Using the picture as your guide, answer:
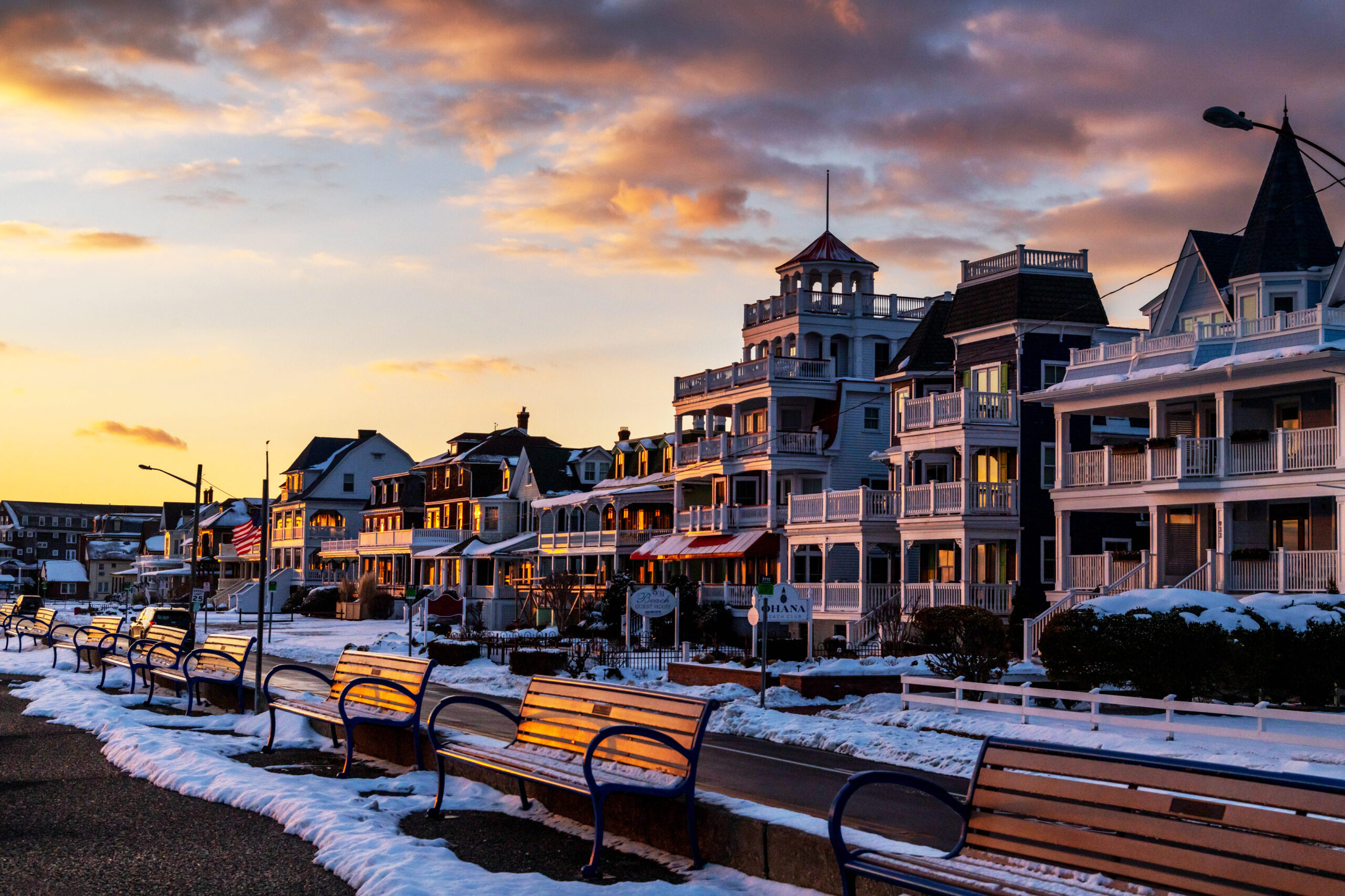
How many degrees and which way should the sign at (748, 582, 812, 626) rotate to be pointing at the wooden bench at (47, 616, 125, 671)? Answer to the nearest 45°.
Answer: approximately 90° to its right

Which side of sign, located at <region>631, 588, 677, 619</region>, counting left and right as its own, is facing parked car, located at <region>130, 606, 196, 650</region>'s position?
right

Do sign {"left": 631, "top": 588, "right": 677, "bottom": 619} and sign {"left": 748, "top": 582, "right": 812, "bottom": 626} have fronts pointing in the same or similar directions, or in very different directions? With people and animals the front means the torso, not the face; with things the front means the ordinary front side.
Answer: same or similar directions

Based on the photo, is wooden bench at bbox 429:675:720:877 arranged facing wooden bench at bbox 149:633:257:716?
no

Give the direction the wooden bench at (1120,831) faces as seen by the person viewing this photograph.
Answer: facing the viewer and to the left of the viewer

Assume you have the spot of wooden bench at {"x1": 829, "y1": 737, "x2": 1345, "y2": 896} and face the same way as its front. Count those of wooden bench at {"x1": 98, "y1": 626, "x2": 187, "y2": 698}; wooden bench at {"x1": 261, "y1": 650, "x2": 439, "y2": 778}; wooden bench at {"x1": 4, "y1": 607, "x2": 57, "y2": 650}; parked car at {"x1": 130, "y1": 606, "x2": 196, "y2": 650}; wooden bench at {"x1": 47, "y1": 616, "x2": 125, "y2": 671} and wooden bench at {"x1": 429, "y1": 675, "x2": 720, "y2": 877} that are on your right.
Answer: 6

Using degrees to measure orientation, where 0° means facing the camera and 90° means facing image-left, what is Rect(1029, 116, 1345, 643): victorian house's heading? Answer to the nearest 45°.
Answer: approximately 45°

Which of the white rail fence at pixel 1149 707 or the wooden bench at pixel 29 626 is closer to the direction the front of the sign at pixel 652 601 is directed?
the white rail fence

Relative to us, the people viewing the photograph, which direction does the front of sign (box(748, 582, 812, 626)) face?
facing the viewer

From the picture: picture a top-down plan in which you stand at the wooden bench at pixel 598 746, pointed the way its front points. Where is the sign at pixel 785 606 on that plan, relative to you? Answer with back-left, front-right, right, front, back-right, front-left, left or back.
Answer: back-right

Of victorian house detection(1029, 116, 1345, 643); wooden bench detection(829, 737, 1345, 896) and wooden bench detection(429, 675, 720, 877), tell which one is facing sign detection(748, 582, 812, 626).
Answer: the victorian house

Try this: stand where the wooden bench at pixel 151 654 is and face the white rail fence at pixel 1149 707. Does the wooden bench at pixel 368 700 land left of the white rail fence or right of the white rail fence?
right

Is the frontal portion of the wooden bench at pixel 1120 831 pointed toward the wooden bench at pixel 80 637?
no

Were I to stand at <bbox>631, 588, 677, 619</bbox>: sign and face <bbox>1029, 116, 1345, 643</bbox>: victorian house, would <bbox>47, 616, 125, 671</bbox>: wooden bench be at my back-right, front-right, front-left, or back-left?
back-right

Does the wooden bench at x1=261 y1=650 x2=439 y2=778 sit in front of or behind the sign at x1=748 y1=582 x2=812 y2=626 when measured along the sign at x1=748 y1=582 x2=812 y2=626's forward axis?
in front

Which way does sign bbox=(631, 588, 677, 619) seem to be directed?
toward the camera

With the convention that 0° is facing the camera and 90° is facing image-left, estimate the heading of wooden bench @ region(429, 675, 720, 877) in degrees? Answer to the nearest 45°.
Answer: approximately 45°

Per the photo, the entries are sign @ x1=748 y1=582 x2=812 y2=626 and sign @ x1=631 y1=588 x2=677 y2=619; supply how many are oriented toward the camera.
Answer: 2

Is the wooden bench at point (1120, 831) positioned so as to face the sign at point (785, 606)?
no

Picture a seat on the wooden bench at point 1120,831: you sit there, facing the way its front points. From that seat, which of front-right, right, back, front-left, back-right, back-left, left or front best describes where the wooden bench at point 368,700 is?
right

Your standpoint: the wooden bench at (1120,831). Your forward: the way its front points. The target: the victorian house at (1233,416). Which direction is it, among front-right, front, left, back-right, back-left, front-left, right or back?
back-right
